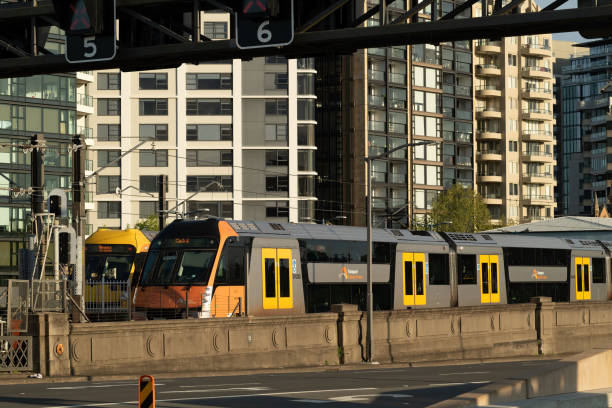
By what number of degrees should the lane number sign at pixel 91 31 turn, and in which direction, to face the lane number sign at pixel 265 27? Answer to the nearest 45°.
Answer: approximately 45° to its left

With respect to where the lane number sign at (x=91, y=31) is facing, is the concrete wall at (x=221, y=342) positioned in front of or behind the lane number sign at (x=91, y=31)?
behind

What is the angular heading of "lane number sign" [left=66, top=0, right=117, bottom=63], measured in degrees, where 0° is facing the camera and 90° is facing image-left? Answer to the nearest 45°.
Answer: approximately 0°

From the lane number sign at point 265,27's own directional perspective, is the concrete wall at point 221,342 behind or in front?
behind

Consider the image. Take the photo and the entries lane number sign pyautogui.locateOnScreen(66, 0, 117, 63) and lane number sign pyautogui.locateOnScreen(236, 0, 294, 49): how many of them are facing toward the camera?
2
